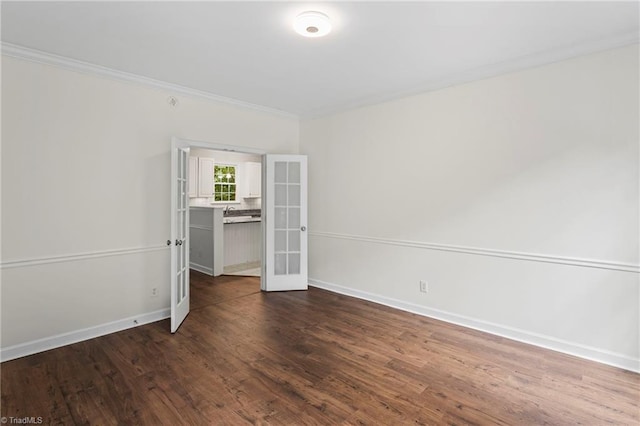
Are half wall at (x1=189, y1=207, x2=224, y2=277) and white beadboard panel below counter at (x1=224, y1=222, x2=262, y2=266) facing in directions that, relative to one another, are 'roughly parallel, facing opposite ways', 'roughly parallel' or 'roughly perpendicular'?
roughly perpendicular

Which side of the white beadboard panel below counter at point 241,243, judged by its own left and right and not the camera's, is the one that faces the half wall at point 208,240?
right

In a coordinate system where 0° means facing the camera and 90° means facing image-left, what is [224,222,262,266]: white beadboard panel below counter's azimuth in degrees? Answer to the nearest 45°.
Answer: approximately 315°

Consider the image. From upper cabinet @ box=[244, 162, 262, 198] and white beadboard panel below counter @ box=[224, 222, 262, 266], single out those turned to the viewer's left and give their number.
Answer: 0

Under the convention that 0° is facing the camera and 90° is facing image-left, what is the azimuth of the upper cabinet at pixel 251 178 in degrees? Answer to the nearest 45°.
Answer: approximately 315°

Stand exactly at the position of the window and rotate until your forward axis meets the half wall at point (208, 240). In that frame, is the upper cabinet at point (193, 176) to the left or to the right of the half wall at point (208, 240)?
right

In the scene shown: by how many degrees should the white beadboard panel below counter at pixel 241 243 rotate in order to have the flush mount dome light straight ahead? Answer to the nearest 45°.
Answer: approximately 45° to its right
